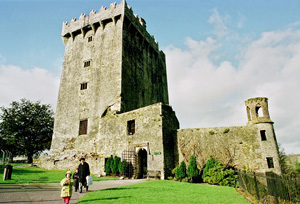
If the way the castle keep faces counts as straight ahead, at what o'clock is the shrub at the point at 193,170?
The shrub is roughly at 9 o'clock from the castle keep.

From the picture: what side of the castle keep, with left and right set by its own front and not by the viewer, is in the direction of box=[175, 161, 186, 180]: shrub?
left

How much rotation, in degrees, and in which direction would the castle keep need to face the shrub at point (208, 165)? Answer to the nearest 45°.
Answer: approximately 90° to its left

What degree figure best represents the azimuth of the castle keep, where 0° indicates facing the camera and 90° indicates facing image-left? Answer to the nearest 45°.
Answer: approximately 45°

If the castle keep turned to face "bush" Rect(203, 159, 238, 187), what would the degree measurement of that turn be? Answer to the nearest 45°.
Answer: approximately 90° to its left
